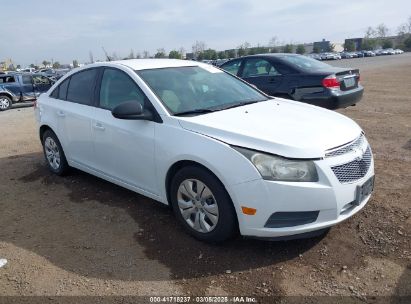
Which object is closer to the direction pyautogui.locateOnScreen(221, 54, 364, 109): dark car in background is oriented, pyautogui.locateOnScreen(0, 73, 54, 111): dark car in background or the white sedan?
the dark car in background

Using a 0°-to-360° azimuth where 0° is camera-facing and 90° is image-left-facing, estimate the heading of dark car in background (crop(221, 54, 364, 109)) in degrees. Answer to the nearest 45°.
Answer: approximately 135°

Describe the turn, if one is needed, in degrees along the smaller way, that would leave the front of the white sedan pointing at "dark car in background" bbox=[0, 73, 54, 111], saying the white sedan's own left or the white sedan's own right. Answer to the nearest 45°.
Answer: approximately 180°

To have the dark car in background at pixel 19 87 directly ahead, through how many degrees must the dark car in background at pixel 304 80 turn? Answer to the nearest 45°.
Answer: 0° — it already faces it

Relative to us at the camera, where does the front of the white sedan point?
facing the viewer and to the right of the viewer

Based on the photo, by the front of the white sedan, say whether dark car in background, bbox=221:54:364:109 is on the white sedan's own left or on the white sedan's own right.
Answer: on the white sedan's own left

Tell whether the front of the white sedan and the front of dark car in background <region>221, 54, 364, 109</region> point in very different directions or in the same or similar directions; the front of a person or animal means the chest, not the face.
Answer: very different directions

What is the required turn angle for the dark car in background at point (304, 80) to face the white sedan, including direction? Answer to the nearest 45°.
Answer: approximately 135° to its left
